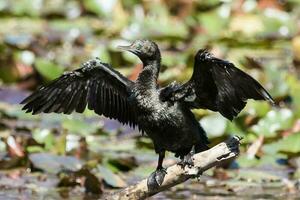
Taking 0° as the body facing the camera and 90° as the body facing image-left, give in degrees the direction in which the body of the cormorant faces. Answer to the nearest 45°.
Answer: approximately 45°

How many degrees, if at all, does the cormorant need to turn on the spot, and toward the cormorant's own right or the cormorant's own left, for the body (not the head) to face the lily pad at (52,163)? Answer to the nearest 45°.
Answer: approximately 90° to the cormorant's own right

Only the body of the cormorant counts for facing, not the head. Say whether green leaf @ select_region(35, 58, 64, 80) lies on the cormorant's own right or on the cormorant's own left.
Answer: on the cormorant's own right

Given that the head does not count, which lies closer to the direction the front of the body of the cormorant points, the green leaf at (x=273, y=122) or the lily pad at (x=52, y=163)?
the lily pad
